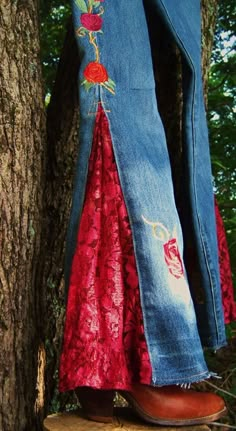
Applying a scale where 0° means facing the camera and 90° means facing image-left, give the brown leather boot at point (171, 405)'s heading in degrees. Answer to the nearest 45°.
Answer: approximately 270°
